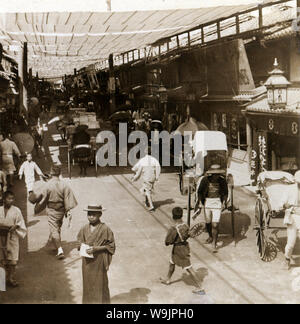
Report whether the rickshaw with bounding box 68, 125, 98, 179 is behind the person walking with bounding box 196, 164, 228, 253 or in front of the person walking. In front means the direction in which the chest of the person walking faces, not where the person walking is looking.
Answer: behind

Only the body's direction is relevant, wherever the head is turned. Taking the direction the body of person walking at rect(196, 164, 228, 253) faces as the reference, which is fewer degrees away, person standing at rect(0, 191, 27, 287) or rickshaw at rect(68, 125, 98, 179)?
the person standing

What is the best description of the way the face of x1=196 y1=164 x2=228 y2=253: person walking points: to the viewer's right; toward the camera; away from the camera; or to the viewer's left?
toward the camera

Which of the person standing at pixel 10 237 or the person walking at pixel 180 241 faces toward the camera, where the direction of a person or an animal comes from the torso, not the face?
the person standing at pixel 10 237

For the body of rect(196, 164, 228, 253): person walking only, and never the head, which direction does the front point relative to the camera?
toward the camera

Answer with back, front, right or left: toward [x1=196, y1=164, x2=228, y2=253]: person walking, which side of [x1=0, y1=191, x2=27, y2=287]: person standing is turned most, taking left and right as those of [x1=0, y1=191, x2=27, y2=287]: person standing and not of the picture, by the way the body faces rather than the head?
left

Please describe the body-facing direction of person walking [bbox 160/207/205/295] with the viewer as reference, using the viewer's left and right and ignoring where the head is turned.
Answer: facing away from the viewer and to the left of the viewer

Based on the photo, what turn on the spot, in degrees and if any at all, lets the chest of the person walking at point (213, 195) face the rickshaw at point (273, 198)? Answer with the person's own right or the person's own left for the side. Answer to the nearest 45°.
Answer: approximately 45° to the person's own left

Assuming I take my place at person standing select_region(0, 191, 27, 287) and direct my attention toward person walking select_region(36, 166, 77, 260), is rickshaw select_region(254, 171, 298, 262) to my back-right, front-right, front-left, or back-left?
front-right

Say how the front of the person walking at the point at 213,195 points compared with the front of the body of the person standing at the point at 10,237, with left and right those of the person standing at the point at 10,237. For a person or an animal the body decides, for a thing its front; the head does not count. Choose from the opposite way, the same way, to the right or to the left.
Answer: the same way

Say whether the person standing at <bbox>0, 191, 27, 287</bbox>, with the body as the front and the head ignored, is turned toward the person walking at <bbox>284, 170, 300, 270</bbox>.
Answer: no

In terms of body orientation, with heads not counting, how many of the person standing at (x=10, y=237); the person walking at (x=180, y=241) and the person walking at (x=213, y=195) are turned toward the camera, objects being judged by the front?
2

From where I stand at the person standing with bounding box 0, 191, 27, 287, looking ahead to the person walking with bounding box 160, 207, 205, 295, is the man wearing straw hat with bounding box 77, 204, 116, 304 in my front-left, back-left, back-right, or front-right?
front-right
